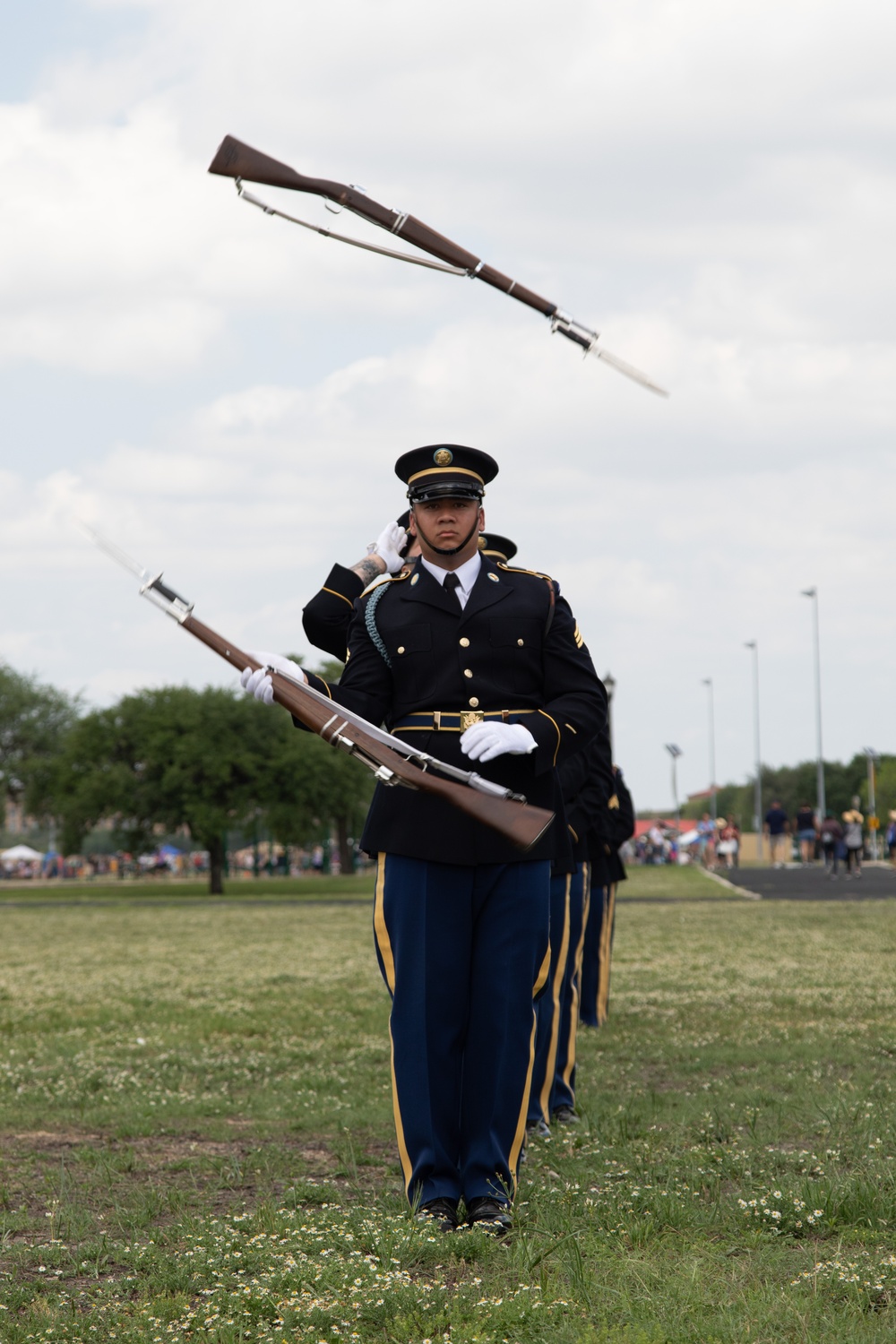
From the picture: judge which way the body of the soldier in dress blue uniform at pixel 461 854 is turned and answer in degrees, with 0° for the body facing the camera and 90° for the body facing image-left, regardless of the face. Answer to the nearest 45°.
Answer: approximately 0°
